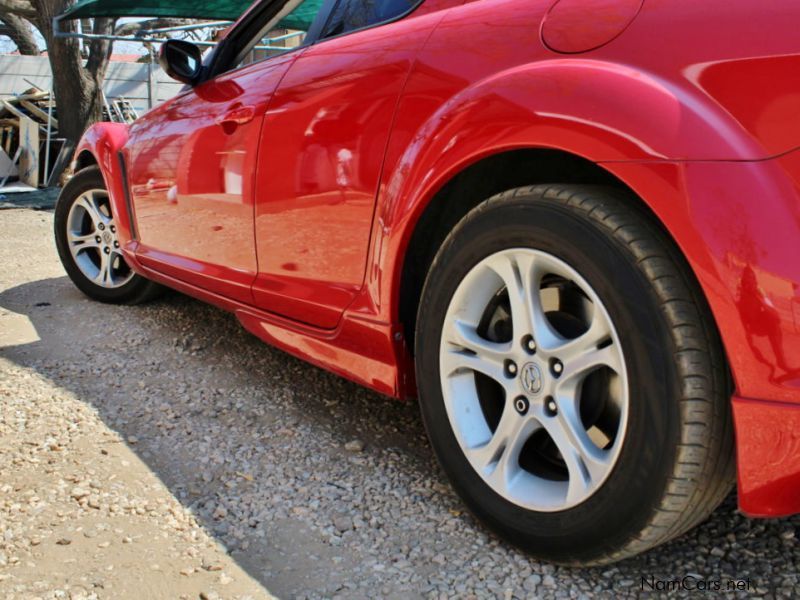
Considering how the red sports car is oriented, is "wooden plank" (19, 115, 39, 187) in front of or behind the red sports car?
in front

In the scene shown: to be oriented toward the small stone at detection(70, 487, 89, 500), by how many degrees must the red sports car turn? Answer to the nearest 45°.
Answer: approximately 45° to its left

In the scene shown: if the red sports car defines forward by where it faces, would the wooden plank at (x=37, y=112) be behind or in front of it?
in front

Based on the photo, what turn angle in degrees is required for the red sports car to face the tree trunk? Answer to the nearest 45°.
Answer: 0° — it already faces it

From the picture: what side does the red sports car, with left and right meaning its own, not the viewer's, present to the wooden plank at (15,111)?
front

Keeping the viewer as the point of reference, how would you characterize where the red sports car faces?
facing away from the viewer and to the left of the viewer
